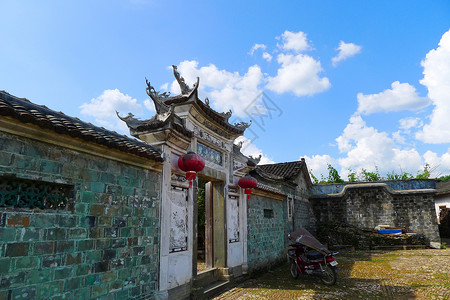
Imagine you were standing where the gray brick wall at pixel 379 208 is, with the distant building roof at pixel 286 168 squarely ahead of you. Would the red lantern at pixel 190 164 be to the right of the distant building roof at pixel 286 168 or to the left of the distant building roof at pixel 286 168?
left

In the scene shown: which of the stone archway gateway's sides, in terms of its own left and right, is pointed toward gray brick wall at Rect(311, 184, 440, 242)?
left

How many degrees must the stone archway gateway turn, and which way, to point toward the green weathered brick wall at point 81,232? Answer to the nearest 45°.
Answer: approximately 90° to its right

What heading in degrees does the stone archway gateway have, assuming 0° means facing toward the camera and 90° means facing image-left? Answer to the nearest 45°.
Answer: approximately 315°
